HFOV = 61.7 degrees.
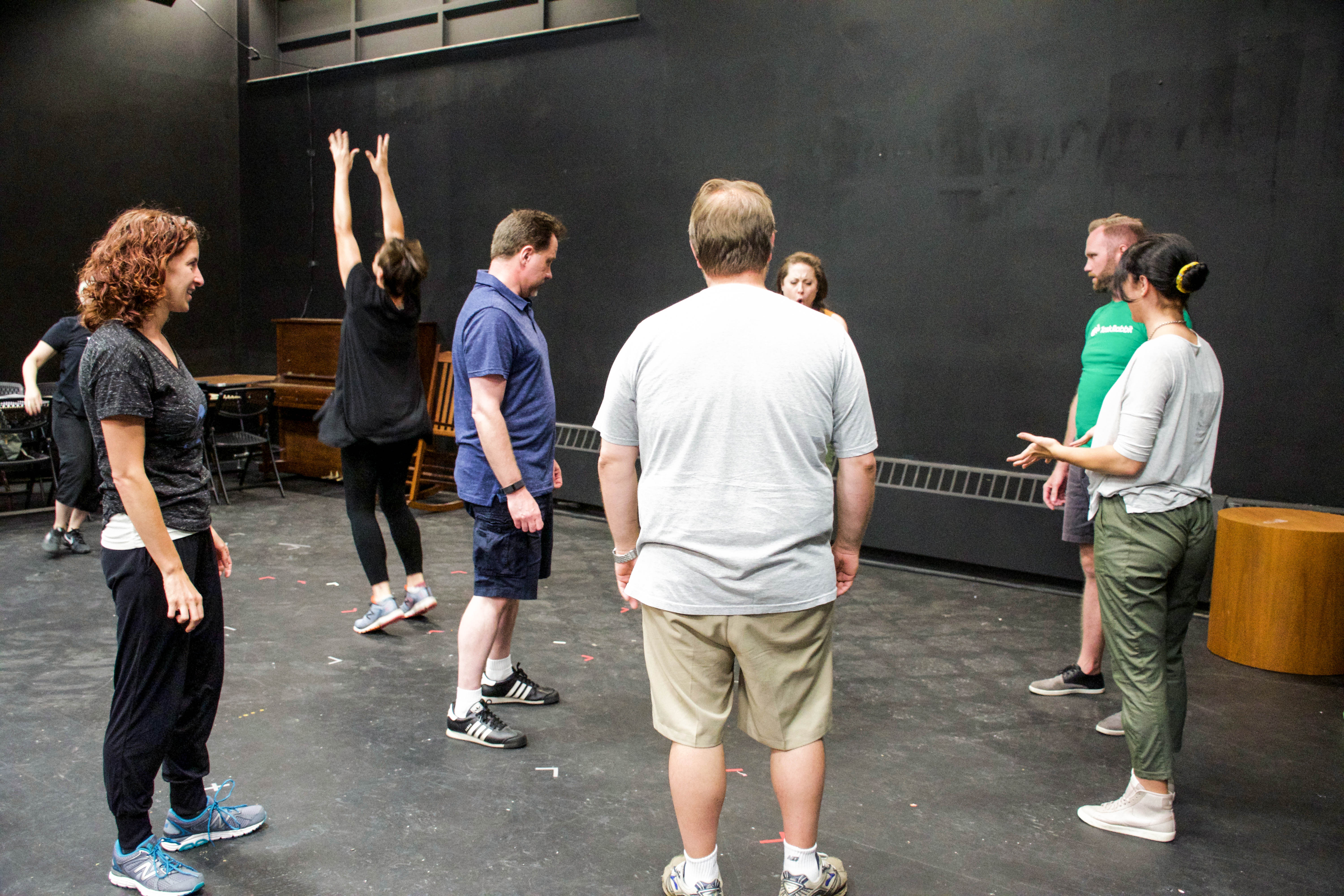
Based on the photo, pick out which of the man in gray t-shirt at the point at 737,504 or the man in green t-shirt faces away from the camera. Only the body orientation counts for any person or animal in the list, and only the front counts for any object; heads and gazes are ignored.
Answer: the man in gray t-shirt

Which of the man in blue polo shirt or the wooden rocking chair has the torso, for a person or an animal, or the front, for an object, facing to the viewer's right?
the man in blue polo shirt

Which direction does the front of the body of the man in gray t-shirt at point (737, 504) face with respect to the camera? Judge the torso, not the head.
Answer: away from the camera

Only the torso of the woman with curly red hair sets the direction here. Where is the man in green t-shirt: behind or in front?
in front

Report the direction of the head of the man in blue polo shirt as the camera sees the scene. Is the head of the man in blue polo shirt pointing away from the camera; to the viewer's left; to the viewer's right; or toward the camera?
to the viewer's right

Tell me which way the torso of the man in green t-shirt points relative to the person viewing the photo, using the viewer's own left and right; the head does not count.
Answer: facing to the left of the viewer

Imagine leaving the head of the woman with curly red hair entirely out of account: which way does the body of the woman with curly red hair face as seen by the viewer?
to the viewer's right

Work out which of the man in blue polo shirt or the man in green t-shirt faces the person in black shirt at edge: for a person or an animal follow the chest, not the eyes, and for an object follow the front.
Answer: the man in green t-shirt

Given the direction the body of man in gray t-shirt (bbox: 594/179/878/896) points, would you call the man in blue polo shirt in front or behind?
in front

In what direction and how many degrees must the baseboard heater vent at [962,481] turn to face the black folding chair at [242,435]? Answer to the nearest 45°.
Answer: approximately 90° to its right

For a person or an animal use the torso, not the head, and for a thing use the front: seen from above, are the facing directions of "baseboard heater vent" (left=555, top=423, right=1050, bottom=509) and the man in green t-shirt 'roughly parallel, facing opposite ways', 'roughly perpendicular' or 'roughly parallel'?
roughly perpendicular
